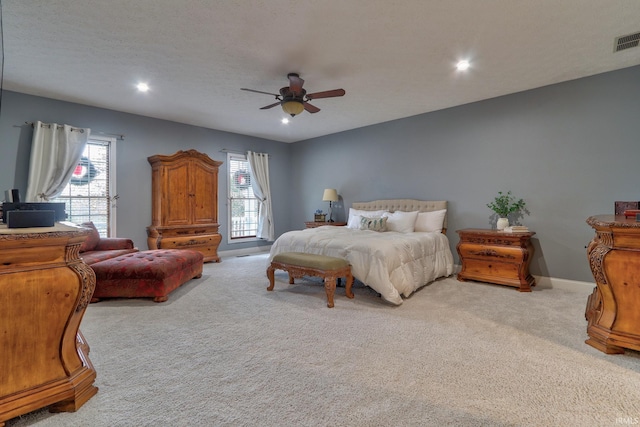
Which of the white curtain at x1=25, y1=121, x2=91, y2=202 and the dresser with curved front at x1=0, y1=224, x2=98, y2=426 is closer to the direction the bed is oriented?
the dresser with curved front

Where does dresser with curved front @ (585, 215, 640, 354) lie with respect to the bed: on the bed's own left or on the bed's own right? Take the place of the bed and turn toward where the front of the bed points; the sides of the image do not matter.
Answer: on the bed's own left

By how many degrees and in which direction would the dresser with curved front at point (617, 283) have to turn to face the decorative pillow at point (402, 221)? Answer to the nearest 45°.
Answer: approximately 45° to its right

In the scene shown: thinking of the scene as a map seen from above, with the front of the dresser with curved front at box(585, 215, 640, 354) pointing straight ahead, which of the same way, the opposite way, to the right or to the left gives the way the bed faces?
to the left

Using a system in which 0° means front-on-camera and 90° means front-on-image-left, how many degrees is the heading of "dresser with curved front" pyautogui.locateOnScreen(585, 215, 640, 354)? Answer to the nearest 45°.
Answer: approximately 90°

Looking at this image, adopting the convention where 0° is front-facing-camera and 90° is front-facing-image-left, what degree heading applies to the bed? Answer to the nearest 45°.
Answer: approximately 45°

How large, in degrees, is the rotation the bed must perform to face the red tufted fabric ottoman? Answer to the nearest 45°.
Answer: approximately 45° to its right
